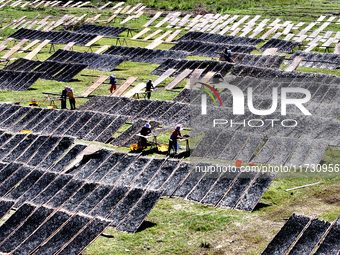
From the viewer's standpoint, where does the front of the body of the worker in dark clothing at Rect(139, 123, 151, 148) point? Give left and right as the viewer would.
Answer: facing to the right of the viewer

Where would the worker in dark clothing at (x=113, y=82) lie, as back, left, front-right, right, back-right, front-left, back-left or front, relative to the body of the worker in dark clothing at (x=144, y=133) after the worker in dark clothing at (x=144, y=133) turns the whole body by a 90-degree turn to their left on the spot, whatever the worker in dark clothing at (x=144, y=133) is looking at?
front

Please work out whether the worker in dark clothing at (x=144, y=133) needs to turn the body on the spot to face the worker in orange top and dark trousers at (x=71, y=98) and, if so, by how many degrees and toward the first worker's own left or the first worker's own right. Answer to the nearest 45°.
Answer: approximately 135° to the first worker's own left

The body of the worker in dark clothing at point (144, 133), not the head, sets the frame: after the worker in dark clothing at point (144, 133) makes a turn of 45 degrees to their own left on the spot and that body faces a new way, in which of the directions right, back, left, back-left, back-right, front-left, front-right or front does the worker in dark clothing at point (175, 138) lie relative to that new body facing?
right
